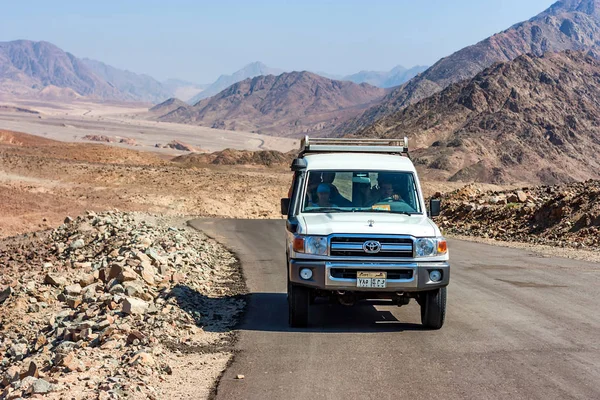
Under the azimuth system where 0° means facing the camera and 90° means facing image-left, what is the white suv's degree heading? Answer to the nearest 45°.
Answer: approximately 0°

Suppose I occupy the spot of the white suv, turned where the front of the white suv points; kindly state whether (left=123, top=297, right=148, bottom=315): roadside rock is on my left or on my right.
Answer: on my right
